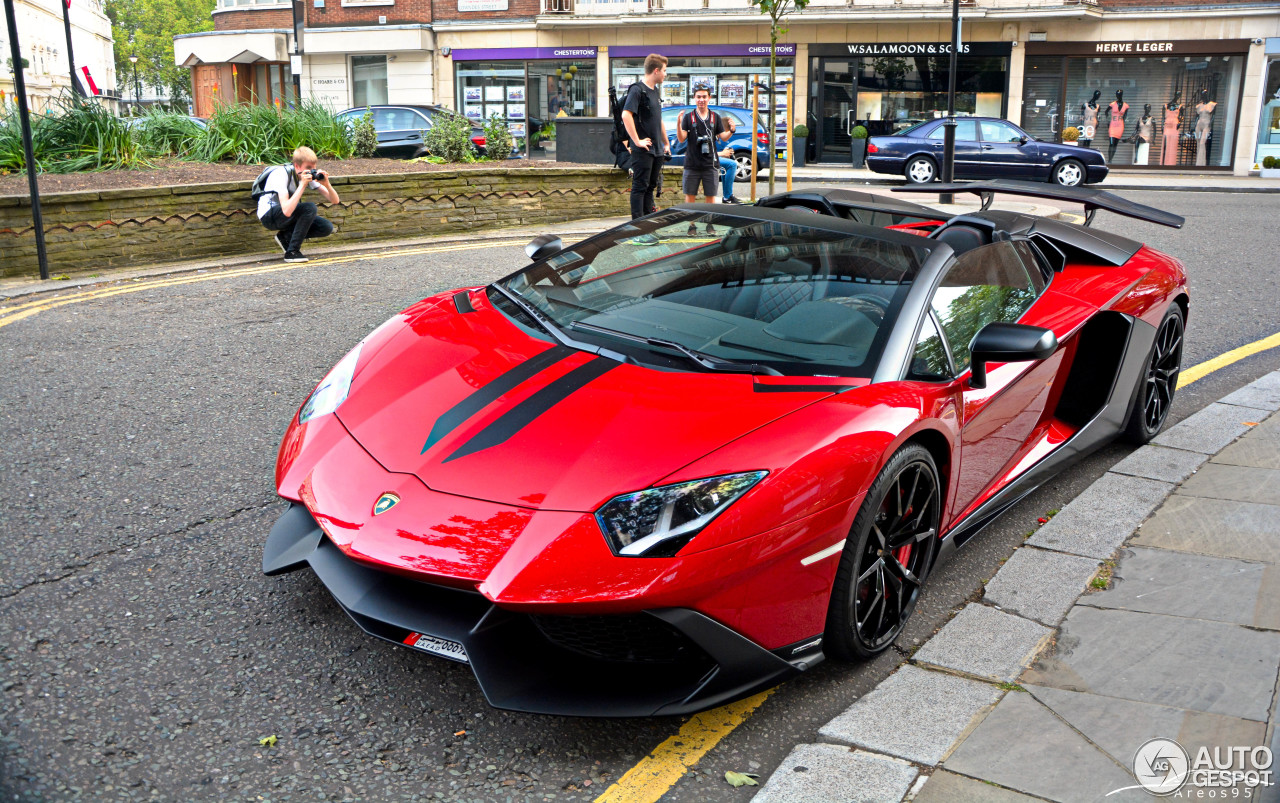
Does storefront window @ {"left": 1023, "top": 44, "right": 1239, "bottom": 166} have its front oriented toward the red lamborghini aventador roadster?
yes

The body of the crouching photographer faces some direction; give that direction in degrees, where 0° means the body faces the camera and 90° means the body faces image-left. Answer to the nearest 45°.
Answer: approximately 315°

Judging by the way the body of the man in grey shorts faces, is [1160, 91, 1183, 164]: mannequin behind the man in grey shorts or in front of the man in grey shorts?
behind

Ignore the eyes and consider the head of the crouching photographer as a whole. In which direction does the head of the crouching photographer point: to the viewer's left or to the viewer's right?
to the viewer's right

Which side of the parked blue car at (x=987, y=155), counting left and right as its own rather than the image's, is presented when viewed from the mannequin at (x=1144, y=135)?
left

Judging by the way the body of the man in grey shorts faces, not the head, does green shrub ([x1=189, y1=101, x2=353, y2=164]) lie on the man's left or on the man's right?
on the man's right

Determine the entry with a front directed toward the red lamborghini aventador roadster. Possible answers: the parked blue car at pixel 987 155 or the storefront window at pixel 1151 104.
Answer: the storefront window

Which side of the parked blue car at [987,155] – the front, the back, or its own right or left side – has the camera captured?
right
